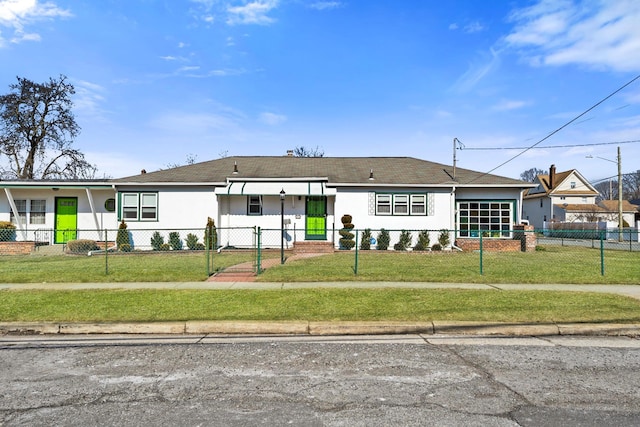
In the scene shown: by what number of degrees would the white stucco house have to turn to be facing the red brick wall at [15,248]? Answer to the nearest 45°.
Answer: approximately 90° to its right

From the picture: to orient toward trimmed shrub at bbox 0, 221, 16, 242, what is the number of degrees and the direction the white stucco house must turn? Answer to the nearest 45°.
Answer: approximately 90° to its right

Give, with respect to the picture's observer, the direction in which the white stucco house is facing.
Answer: facing the viewer

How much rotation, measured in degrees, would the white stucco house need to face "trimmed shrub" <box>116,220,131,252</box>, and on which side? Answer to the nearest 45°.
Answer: approximately 90° to its right
